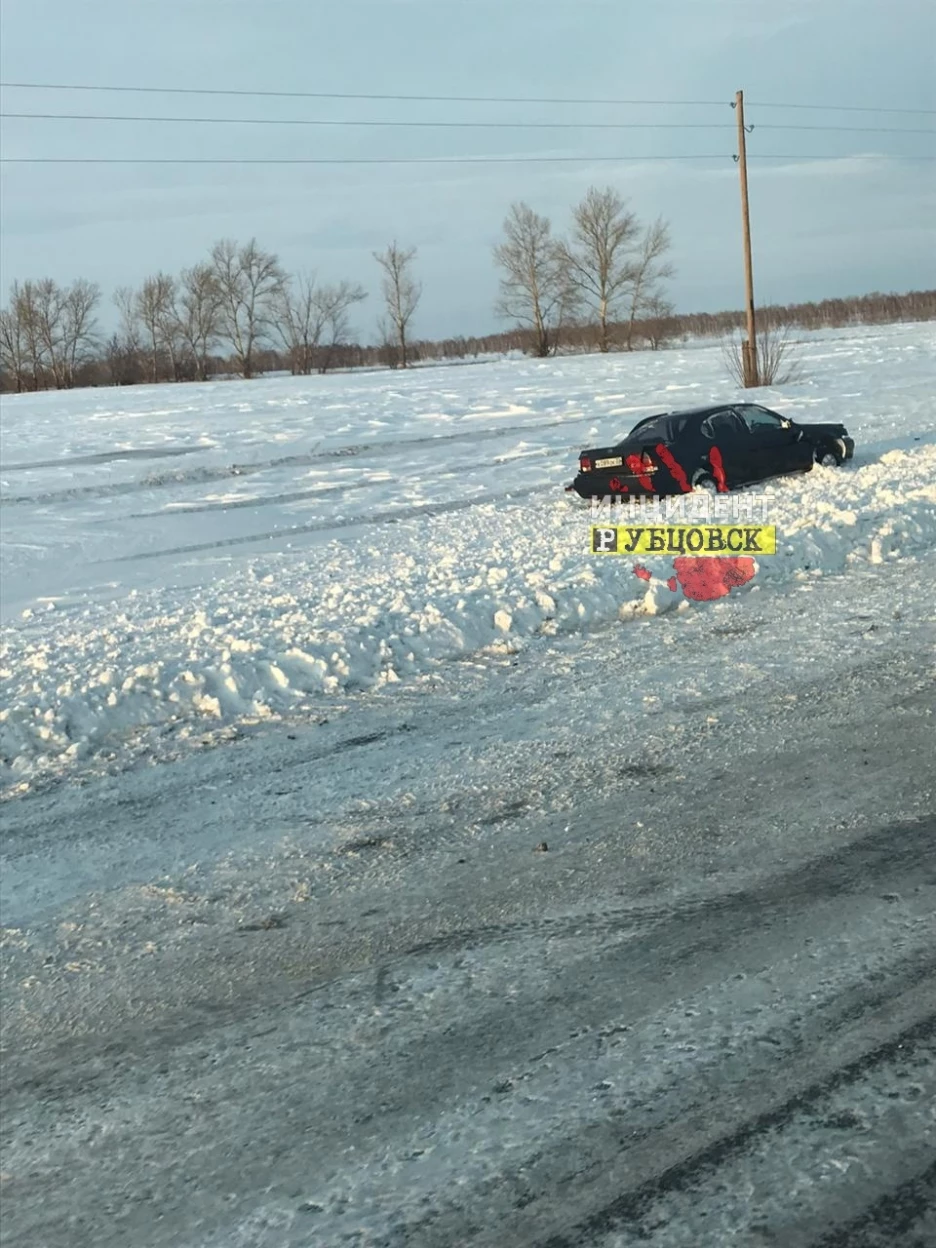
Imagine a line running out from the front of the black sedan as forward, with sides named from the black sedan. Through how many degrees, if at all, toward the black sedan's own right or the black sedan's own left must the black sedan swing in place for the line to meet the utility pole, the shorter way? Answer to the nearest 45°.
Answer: approximately 45° to the black sedan's own left

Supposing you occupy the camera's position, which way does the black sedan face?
facing away from the viewer and to the right of the viewer
